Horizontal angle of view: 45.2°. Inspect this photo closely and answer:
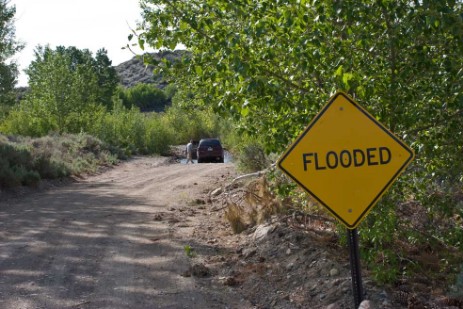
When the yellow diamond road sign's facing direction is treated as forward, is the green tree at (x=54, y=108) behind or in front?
behind

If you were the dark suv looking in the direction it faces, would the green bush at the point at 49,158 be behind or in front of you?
behind

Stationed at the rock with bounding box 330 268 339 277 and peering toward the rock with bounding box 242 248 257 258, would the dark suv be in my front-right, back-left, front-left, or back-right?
front-right

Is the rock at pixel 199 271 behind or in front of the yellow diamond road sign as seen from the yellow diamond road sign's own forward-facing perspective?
behind

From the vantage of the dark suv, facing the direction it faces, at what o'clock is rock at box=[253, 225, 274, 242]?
The rock is roughly at 6 o'clock from the dark suv.

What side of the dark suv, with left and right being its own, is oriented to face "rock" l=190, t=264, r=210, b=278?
back

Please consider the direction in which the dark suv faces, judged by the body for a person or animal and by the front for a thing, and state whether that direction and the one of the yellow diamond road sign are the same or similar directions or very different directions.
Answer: very different directions

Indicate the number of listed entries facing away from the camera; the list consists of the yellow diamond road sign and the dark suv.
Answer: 1

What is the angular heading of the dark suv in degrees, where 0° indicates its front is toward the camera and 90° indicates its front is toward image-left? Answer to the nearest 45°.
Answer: approximately 180°

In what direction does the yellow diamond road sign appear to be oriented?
toward the camera

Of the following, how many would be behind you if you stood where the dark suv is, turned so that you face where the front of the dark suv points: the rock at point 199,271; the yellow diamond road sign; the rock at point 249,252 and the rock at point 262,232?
4

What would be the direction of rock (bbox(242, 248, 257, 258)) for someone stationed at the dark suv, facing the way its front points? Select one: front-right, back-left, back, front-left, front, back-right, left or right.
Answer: back

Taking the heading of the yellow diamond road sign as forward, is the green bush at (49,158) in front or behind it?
behind
